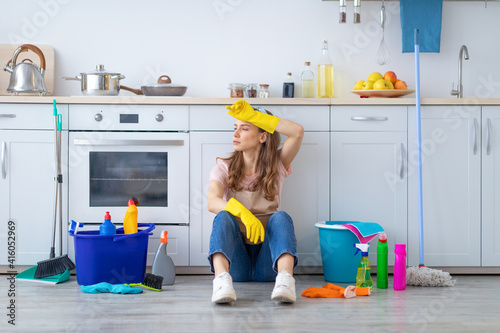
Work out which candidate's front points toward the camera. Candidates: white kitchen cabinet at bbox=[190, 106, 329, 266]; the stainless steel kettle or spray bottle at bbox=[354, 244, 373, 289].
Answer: the white kitchen cabinet

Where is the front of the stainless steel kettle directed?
to the viewer's left

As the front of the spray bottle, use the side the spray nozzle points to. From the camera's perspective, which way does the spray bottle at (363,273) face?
to the viewer's left

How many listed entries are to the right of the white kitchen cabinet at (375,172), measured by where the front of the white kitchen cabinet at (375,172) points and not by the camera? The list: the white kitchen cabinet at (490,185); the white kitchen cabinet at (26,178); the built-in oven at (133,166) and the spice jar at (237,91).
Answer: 3

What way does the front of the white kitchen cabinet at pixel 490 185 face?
toward the camera

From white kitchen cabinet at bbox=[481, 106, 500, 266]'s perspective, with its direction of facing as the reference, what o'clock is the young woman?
The young woman is roughly at 2 o'clock from the white kitchen cabinet.

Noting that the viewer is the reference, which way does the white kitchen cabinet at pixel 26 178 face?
facing the viewer

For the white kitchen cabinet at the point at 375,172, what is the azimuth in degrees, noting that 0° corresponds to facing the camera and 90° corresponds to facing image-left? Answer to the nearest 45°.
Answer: approximately 0°

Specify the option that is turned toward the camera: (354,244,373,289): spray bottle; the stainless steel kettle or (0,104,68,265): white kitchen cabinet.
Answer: the white kitchen cabinet

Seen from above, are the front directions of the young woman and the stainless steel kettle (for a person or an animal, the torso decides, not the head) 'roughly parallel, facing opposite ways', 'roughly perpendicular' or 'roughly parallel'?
roughly perpendicular

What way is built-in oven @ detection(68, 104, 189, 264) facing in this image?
toward the camera

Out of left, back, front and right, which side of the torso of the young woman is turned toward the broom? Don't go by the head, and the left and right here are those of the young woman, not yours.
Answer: right

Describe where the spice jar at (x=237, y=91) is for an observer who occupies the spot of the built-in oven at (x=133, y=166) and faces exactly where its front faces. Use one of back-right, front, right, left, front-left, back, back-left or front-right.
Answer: left
